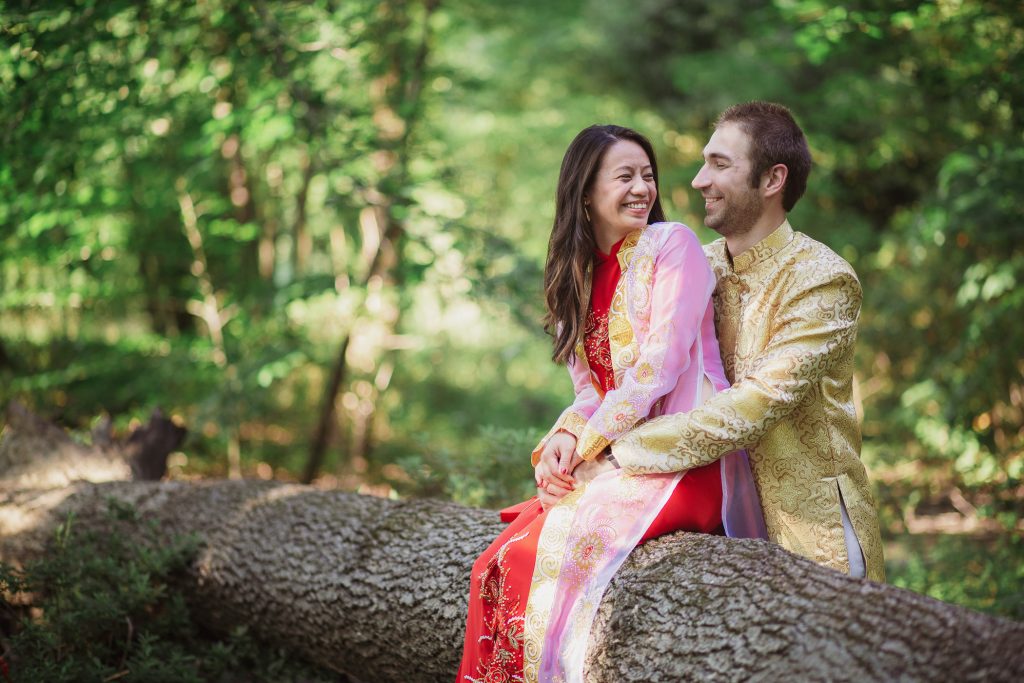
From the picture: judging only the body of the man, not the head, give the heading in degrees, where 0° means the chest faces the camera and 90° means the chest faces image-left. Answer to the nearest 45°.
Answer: approximately 90°

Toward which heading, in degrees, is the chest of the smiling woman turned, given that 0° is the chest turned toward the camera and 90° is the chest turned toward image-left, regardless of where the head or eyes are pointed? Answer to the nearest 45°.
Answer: approximately 45°

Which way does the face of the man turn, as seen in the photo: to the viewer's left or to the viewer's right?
to the viewer's left
